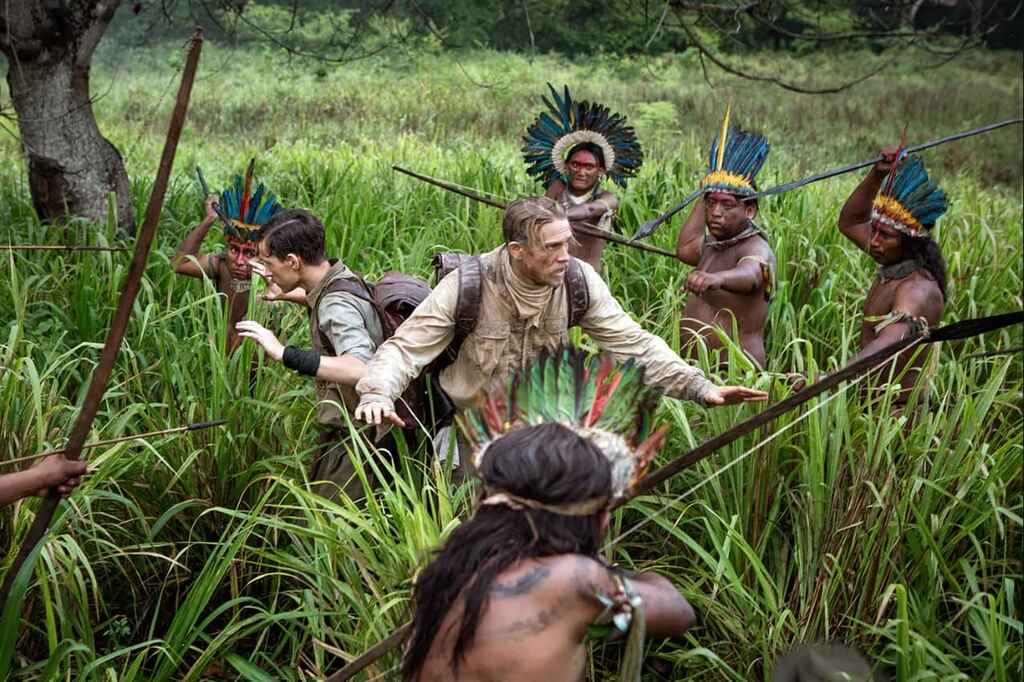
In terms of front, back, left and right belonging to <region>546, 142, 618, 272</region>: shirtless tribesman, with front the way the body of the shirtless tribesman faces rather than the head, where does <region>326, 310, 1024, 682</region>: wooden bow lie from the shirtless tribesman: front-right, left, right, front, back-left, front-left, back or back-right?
front

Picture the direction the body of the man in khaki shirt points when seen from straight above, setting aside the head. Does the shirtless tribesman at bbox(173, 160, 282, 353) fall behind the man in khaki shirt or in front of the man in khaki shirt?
behind

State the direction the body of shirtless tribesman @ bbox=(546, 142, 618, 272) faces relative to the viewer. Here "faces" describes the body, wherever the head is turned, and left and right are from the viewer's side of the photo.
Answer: facing the viewer

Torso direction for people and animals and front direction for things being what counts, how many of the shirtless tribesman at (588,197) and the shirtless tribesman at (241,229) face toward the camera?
2

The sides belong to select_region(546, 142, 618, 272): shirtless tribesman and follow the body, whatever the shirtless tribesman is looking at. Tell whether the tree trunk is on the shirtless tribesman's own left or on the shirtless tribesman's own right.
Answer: on the shirtless tribesman's own right

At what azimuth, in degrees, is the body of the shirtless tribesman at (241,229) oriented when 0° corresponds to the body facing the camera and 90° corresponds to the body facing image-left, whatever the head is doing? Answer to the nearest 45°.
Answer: approximately 0°

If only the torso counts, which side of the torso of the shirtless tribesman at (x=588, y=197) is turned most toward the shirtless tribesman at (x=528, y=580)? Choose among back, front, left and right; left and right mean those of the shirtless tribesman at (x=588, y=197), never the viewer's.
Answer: front

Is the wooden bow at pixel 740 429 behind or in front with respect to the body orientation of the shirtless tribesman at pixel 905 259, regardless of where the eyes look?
in front

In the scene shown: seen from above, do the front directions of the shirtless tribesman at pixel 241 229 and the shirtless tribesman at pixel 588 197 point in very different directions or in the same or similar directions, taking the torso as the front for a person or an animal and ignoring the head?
same or similar directions

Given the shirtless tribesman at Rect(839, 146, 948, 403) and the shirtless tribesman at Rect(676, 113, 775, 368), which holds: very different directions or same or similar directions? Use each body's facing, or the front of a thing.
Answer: same or similar directions

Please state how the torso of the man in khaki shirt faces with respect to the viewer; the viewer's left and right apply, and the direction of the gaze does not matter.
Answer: facing the viewer and to the right of the viewer

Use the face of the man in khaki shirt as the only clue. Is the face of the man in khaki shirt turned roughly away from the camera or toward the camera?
toward the camera

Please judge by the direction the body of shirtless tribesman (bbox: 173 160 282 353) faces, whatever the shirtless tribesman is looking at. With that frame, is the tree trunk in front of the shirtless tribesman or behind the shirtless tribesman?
behind

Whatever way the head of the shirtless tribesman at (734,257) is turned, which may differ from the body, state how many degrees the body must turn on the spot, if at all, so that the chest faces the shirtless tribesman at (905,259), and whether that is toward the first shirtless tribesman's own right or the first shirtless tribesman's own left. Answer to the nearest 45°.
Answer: approximately 90° to the first shirtless tribesman's own left

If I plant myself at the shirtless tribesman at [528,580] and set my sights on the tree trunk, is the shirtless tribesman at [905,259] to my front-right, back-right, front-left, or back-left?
front-right

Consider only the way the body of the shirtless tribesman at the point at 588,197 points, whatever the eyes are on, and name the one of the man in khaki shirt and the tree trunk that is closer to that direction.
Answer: the man in khaki shirt

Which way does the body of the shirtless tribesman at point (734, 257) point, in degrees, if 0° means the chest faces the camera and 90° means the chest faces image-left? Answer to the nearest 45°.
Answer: approximately 45°

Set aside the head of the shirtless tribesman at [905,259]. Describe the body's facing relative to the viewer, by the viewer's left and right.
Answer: facing the viewer and to the left of the viewer
